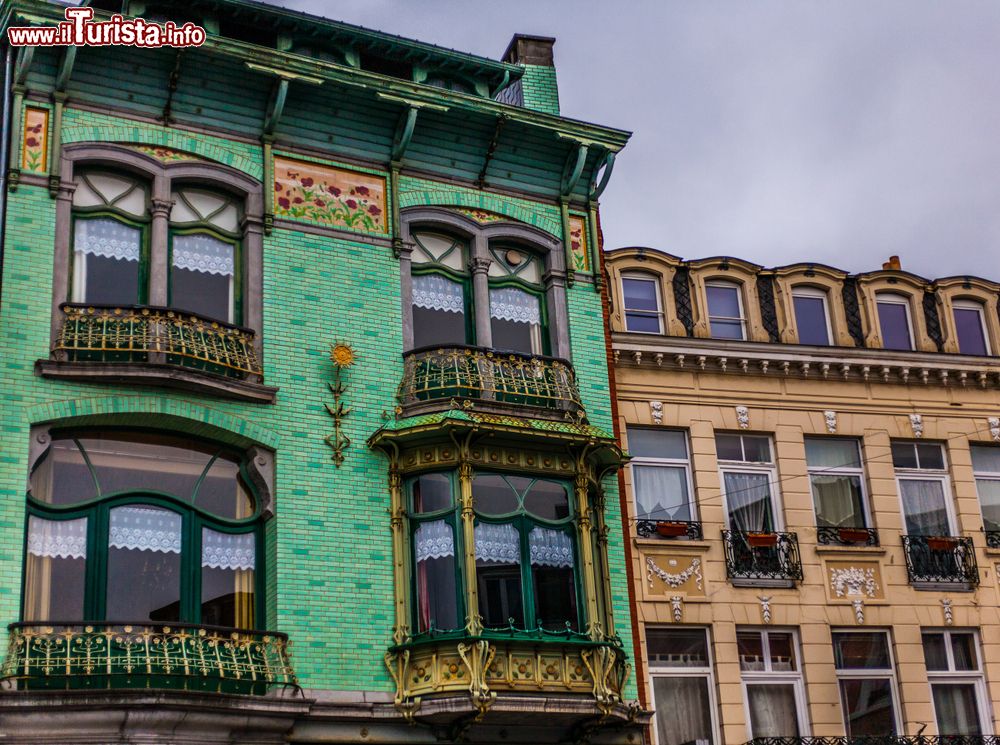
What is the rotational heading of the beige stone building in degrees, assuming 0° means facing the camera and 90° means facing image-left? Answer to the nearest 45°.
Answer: approximately 0°

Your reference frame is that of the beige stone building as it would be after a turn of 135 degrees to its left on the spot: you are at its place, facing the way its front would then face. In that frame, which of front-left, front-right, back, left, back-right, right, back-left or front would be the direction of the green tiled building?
back
